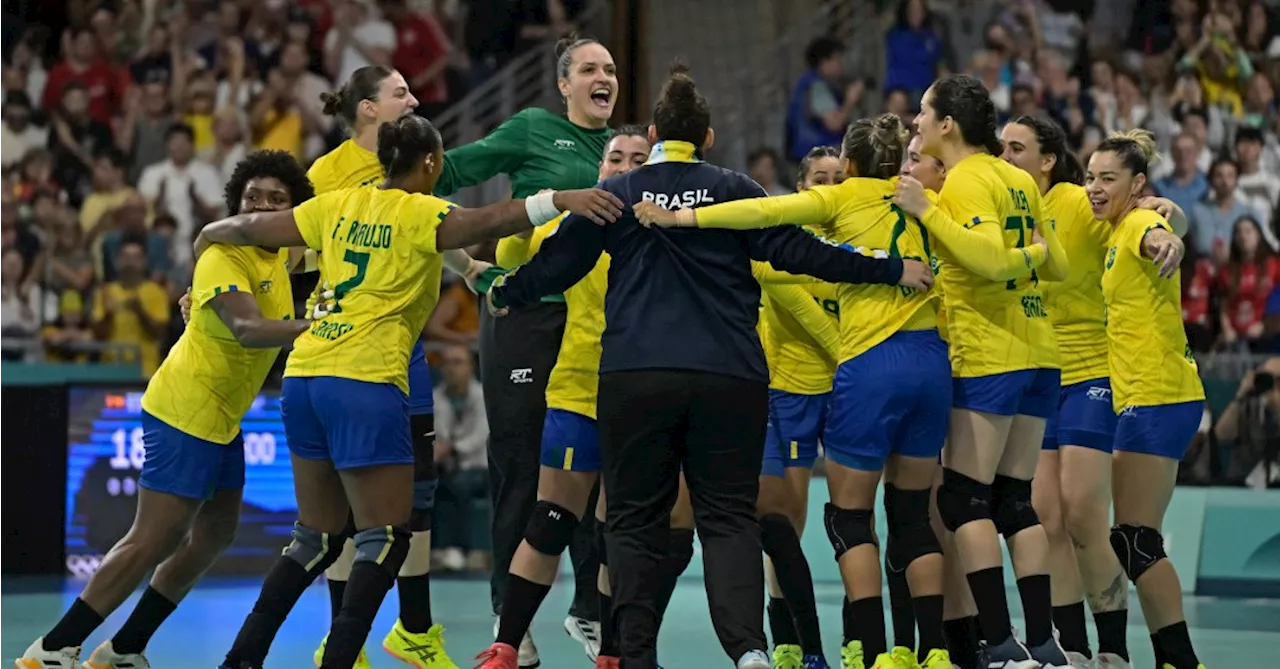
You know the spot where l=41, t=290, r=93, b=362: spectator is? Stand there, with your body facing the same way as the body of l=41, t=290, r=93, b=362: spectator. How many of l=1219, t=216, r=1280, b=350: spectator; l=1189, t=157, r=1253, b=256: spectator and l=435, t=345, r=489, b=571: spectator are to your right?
0

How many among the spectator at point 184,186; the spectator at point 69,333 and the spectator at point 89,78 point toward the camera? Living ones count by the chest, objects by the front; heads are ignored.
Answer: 3

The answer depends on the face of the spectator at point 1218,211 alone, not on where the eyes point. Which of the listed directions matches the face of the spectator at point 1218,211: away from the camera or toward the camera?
toward the camera

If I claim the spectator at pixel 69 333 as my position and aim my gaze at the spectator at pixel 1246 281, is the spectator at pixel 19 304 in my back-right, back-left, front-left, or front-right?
back-left

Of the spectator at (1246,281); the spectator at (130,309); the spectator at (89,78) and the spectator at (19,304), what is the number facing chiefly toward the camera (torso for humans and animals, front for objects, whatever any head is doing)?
4

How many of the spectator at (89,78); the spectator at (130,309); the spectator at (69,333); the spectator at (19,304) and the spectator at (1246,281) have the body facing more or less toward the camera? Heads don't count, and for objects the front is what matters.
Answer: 5

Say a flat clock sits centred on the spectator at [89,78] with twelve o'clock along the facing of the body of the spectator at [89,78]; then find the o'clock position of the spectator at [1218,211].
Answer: the spectator at [1218,211] is roughly at 10 o'clock from the spectator at [89,78].

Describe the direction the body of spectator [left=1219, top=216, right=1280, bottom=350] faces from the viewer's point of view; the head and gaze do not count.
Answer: toward the camera

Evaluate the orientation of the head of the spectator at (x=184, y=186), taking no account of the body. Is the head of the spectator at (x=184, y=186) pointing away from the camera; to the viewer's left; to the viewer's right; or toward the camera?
toward the camera

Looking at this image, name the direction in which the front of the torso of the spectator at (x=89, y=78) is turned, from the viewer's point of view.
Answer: toward the camera

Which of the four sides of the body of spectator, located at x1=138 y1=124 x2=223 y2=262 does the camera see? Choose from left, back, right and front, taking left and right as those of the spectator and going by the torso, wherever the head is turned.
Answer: front

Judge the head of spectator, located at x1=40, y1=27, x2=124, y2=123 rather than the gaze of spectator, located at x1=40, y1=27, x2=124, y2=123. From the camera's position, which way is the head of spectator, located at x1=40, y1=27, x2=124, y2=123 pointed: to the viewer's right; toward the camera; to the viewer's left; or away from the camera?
toward the camera

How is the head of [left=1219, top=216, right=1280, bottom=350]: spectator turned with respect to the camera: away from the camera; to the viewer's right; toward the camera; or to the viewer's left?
toward the camera

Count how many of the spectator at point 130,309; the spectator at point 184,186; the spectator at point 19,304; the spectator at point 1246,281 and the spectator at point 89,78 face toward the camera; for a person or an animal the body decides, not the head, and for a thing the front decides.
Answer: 5

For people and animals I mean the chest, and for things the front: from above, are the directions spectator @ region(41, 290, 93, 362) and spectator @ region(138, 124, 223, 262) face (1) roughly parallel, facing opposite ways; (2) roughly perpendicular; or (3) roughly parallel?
roughly parallel

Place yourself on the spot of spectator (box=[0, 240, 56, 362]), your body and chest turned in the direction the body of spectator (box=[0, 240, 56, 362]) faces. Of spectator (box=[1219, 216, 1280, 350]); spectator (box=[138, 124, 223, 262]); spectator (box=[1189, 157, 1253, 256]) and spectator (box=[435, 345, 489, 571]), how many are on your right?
0

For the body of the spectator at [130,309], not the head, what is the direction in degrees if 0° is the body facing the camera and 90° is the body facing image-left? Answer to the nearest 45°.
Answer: approximately 0°
